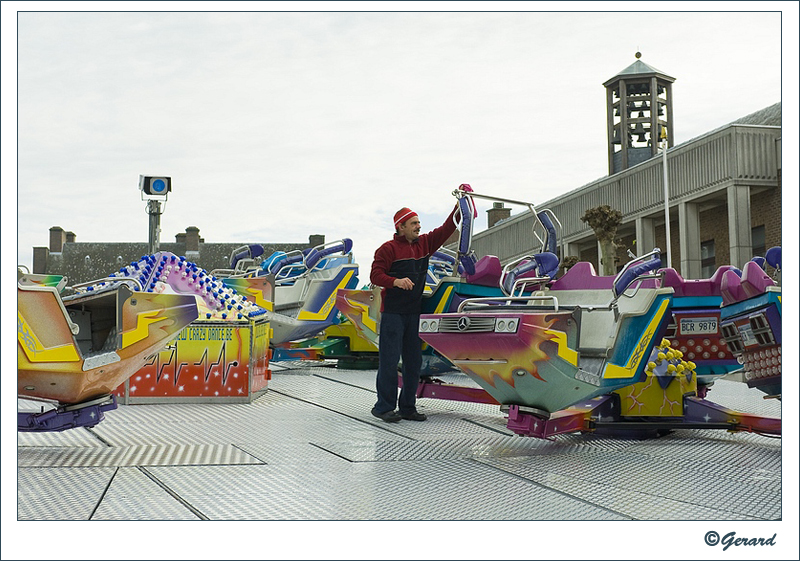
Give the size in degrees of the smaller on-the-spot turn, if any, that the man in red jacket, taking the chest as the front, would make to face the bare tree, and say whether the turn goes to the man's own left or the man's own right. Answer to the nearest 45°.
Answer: approximately 135° to the man's own left

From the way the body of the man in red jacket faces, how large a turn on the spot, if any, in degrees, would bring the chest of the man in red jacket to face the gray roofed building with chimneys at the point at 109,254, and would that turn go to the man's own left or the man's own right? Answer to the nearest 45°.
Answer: approximately 180°

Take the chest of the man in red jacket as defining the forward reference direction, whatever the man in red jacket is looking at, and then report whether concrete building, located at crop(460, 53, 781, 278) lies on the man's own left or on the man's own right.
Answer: on the man's own left

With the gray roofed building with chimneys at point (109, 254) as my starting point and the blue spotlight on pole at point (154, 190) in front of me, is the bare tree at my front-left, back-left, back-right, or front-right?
front-left

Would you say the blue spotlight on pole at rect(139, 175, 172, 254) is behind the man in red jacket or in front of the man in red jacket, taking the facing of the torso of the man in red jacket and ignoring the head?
behind

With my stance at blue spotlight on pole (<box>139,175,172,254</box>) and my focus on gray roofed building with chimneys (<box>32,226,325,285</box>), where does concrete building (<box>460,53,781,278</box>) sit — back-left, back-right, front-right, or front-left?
front-right

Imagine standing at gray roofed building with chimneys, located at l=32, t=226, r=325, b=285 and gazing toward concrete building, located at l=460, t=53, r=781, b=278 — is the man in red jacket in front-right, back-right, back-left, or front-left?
front-right
